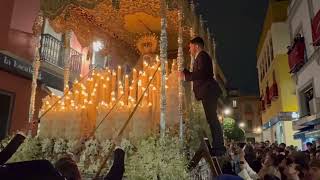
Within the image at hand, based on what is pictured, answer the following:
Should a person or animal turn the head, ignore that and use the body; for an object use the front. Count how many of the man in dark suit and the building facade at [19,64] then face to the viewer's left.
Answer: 1

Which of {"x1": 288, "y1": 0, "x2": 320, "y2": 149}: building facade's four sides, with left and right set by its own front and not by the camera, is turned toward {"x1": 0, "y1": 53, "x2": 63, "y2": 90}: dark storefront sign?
front

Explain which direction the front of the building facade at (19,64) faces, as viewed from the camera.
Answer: facing the viewer and to the right of the viewer

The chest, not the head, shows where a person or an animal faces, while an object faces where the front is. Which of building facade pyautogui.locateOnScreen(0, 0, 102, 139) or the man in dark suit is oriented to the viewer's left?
the man in dark suit

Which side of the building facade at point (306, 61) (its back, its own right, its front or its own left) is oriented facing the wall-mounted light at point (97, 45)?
front

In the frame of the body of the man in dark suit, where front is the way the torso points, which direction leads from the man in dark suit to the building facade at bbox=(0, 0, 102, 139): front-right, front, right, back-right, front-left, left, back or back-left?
front-right

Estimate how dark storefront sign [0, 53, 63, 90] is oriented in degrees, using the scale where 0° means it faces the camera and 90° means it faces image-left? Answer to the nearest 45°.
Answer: approximately 315°

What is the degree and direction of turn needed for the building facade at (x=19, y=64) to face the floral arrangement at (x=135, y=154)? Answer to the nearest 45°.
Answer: approximately 45° to its right

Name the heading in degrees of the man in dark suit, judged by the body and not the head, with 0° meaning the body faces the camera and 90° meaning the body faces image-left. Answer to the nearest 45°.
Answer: approximately 90°

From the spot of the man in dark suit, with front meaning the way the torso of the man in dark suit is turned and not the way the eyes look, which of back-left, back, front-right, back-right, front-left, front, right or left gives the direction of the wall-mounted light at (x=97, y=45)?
front-right

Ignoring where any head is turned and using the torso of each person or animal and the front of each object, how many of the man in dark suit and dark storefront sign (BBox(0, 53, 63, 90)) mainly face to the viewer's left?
1

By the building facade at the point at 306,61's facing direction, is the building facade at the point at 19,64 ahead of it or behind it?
ahead

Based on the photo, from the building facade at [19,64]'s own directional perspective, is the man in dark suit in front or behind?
in front

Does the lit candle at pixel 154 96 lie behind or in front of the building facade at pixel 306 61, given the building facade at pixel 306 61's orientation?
in front
